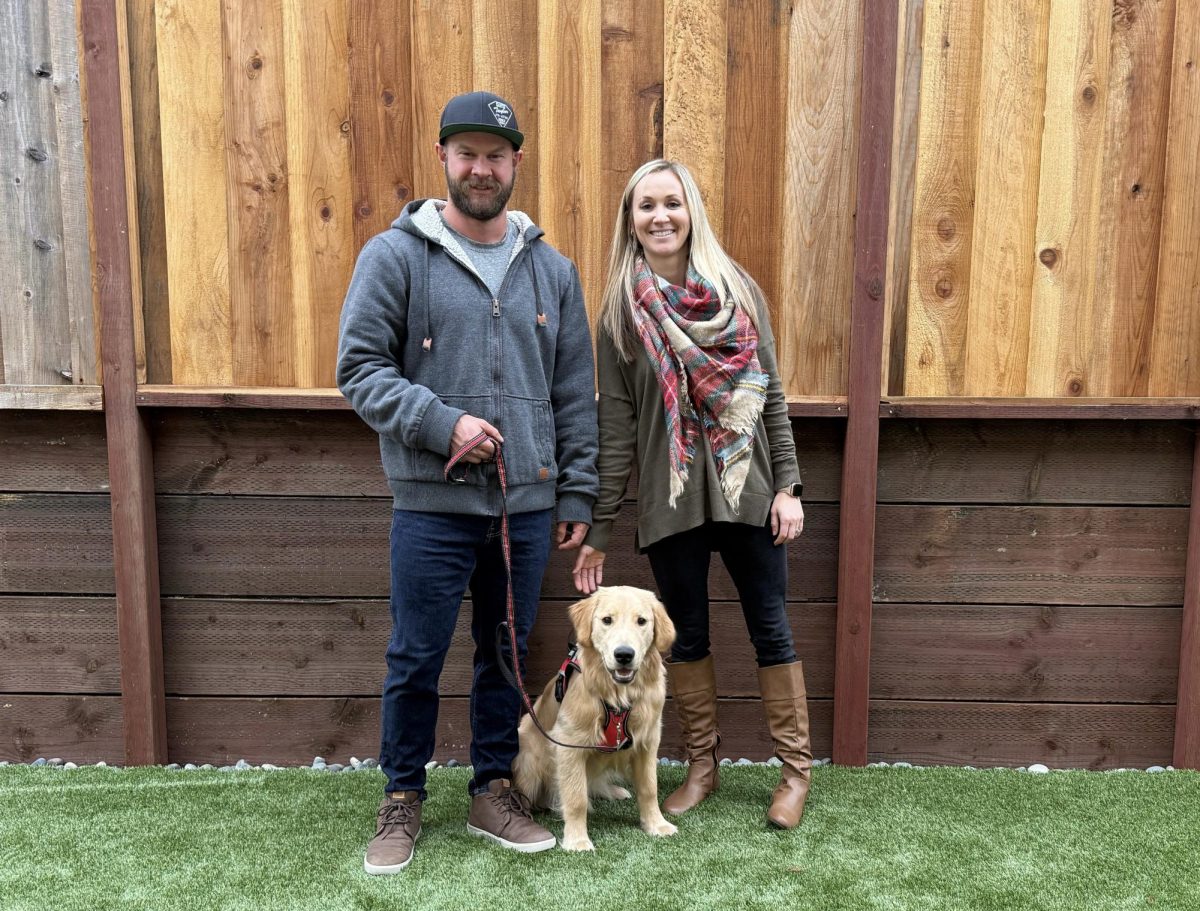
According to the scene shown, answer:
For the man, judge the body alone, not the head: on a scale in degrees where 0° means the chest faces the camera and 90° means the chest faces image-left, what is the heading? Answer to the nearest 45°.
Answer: approximately 0°

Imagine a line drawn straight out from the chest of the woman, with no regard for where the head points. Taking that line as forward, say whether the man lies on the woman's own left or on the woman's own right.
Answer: on the woman's own right

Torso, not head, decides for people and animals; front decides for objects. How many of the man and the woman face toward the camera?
2

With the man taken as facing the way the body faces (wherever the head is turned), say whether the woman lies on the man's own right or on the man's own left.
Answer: on the man's own left
